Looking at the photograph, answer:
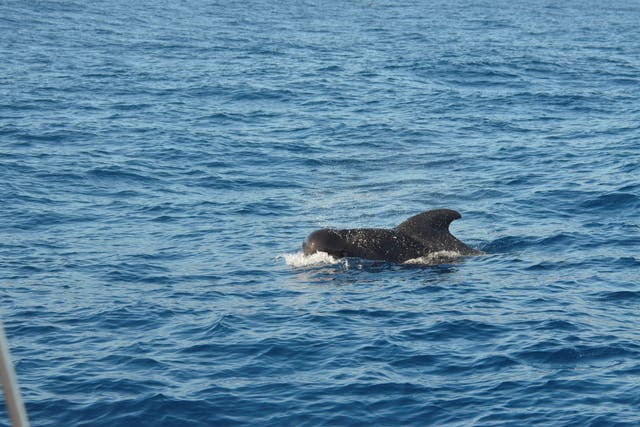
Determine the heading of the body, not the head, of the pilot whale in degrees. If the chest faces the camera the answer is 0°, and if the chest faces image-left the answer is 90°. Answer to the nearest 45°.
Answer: approximately 90°
